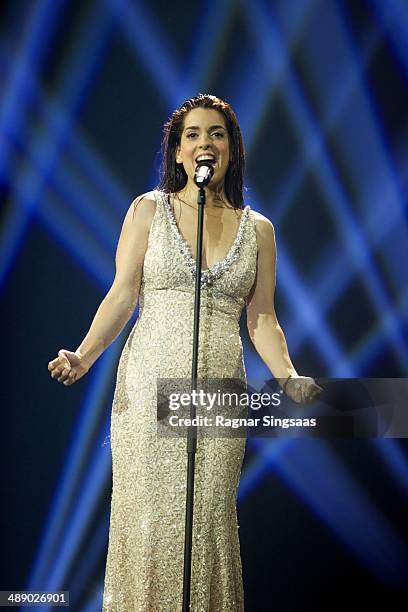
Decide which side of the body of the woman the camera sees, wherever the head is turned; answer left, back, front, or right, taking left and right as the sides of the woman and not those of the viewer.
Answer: front
